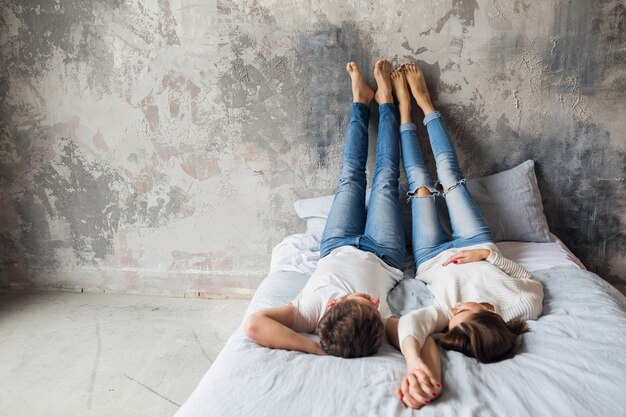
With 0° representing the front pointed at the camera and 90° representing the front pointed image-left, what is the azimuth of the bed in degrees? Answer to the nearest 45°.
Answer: approximately 0°
